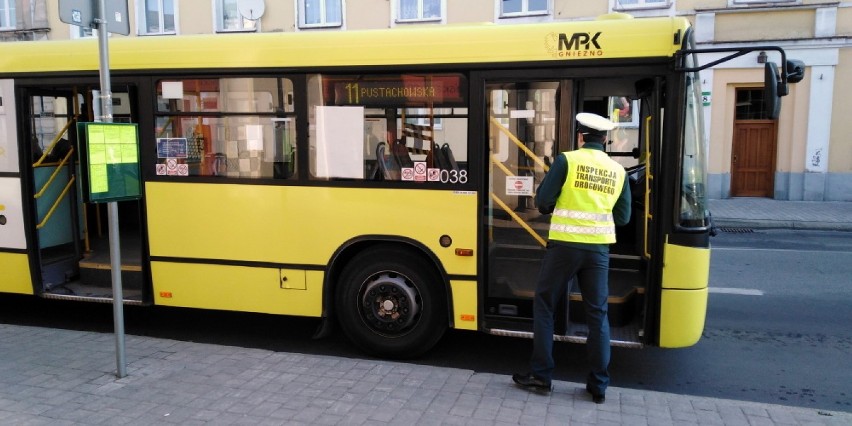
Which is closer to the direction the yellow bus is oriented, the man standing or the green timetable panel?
the man standing

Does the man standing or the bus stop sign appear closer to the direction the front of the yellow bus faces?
the man standing

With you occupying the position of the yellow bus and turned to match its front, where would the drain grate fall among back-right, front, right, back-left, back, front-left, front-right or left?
front-left

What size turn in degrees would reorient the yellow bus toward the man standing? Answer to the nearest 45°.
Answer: approximately 45° to its right

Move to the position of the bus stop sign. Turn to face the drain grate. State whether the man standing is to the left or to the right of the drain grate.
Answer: right

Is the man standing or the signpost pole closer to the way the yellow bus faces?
the man standing

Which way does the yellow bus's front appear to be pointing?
to the viewer's right
